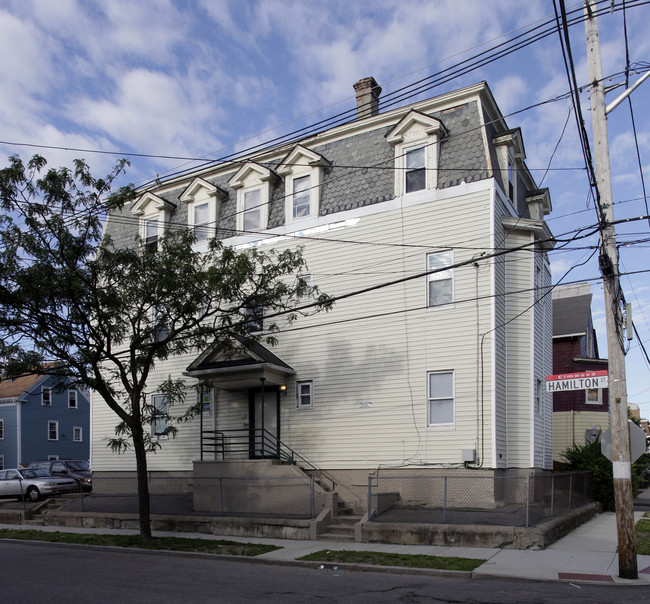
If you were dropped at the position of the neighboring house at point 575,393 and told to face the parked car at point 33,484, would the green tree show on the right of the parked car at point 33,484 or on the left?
left

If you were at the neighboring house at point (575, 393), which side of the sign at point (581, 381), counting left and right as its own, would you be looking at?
back

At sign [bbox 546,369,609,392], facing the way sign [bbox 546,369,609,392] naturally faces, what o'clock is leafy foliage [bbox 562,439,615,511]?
The leafy foliage is roughly at 6 o'clock from the sign.

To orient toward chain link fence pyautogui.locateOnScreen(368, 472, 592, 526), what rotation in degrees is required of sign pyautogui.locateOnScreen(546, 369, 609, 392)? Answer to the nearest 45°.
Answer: approximately 135° to its right

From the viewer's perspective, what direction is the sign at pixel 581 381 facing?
toward the camera

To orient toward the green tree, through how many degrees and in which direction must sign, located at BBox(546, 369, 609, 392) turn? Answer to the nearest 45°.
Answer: approximately 90° to its right

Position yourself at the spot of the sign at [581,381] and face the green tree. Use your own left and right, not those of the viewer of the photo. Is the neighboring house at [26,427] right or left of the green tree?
right
